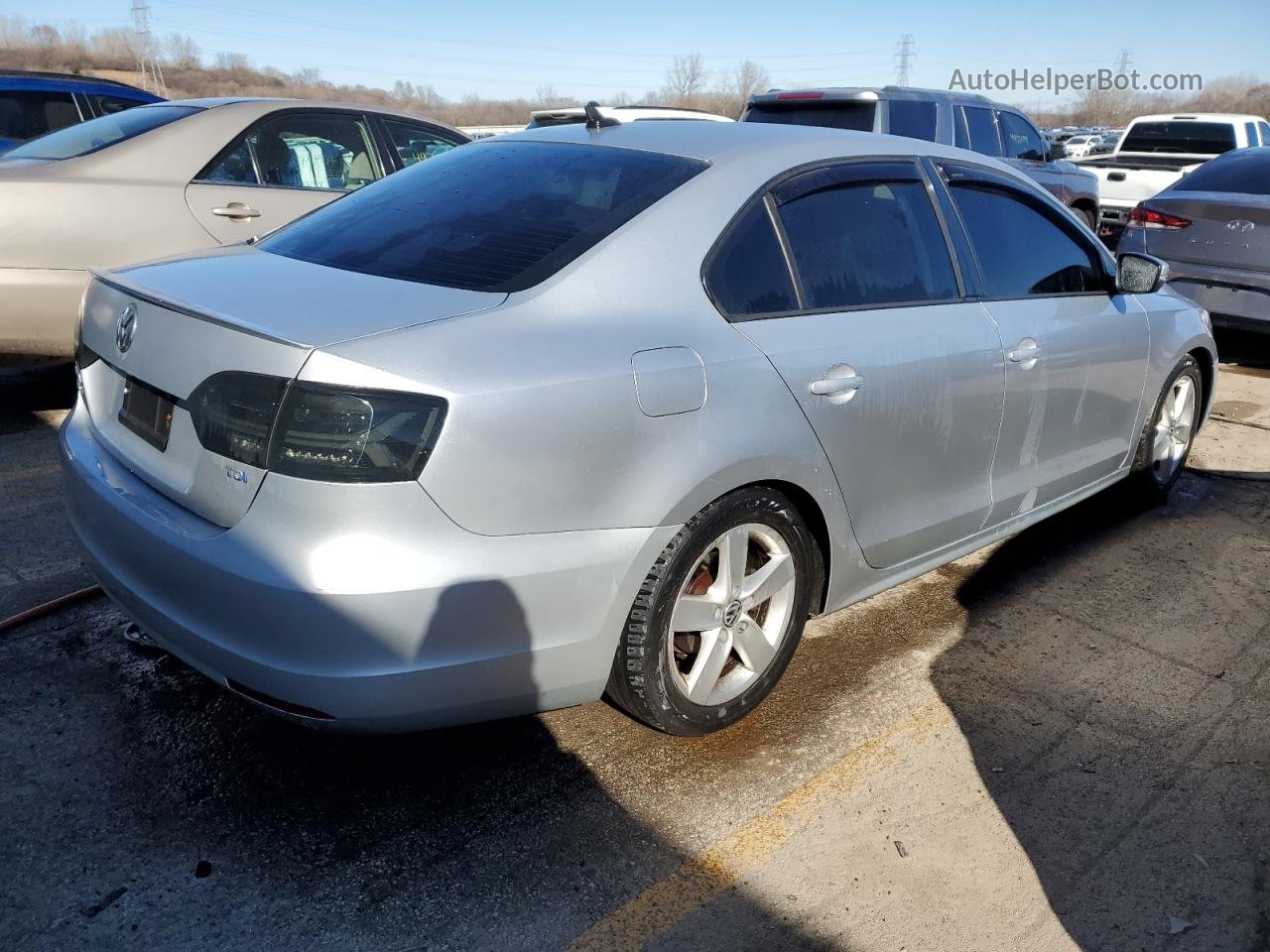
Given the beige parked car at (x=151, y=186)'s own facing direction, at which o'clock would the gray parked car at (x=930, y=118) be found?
the gray parked car at (x=930, y=118) is roughly at 1 o'clock from the beige parked car at (x=151, y=186).

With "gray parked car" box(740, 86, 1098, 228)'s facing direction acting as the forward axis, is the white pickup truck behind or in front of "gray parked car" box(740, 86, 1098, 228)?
in front

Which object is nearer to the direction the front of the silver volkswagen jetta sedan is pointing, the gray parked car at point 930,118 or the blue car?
the gray parked car

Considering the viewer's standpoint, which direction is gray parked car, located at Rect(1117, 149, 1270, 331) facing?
facing away from the viewer and to the right of the viewer

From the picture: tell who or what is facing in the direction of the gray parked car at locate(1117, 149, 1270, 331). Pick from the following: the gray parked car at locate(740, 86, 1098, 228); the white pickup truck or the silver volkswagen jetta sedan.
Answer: the silver volkswagen jetta sedan

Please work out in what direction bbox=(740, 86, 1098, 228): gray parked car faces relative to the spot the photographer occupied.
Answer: facing away from the viewer and to the right of the viewer

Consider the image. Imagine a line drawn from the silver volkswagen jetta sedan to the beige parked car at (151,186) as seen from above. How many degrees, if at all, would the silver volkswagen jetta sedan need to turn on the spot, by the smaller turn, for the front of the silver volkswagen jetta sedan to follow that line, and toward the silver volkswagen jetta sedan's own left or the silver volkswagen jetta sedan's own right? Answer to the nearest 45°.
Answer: approximately 90° to the silver volkswagen jetta sedan's own left

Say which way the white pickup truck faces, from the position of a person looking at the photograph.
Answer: facing away from the viewer and to the right of the viewer

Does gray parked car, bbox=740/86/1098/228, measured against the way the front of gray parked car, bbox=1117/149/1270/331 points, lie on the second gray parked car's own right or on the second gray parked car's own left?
on the second gray parked car's own left

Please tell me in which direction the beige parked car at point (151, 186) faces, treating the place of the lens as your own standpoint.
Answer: facing away from the viewer and to the right of the viewer

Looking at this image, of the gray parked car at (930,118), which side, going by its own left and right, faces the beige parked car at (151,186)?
back

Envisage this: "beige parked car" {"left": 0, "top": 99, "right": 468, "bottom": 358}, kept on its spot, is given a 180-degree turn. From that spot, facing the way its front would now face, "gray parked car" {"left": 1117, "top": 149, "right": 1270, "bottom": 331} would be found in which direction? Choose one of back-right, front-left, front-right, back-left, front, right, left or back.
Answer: back-left

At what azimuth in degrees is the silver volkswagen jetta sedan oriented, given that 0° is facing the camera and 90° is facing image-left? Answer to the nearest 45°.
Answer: approximately 225°
